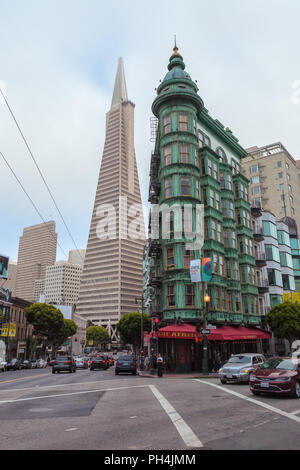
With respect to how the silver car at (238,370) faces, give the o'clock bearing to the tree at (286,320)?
The tree is roughly at 5 o'clock from the silver car.

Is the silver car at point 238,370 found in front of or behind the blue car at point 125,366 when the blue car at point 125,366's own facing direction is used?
behind

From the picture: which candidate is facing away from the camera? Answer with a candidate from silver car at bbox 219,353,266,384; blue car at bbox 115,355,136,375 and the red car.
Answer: the blue car

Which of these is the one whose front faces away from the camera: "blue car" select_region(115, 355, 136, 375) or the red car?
the blue car

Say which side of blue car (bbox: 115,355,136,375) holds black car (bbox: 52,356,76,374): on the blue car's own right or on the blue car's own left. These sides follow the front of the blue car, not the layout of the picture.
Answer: on the blue car's own left

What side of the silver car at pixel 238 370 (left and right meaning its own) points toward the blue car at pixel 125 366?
right

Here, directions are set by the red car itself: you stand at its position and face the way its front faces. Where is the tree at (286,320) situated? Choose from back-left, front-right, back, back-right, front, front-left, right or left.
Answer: back-right

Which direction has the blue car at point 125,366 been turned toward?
away from the camera

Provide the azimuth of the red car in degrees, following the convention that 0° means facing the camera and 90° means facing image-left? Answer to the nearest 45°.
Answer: approximately 45°

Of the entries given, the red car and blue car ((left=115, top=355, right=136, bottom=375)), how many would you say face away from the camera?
1
